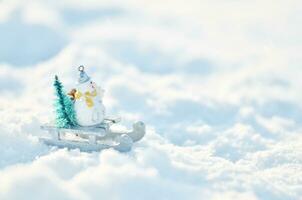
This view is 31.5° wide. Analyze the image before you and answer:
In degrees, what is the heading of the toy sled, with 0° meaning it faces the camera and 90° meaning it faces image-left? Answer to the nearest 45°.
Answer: approximately 270°

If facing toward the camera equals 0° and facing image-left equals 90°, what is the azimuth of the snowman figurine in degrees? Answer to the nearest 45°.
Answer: approximately 315°
